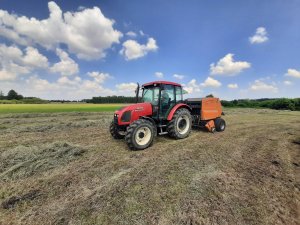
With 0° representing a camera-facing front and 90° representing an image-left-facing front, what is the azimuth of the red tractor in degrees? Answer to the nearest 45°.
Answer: approximately 45°

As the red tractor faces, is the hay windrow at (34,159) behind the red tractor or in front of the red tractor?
in front
